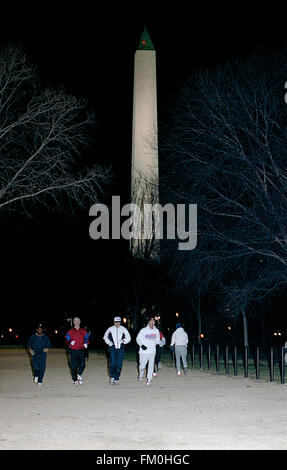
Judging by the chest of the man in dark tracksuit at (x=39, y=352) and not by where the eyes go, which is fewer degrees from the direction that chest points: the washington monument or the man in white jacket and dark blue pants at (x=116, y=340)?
the man in white jacket and dark blue pants

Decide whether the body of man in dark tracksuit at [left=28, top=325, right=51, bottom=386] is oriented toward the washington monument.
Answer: no

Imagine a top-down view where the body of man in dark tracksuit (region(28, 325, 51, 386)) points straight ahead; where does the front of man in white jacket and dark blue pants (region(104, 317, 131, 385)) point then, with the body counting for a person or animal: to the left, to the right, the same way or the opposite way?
the same way

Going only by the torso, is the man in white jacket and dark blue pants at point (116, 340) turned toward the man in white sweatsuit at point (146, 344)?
no

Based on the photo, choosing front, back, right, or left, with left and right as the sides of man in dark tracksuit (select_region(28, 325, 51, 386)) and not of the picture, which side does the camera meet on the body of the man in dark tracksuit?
front

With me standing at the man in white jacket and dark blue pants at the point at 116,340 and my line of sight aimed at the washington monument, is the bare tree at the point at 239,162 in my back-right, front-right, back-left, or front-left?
front-right

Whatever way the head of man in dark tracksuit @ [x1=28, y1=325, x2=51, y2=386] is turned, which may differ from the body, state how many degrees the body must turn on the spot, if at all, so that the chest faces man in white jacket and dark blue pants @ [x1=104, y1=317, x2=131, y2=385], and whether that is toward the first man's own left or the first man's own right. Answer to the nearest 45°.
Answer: approximately 90° to the first man's own left

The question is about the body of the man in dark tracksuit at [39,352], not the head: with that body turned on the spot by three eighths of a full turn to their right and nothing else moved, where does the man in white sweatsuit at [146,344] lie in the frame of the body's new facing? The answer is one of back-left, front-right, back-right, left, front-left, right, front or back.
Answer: back-right

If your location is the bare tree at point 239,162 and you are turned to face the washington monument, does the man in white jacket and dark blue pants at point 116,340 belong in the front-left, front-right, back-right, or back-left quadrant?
back-left

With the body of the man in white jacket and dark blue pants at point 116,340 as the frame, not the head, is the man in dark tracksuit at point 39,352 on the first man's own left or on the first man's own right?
on the first man's own right

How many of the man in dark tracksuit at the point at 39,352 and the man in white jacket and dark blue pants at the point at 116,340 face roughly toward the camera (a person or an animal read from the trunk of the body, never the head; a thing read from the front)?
2
